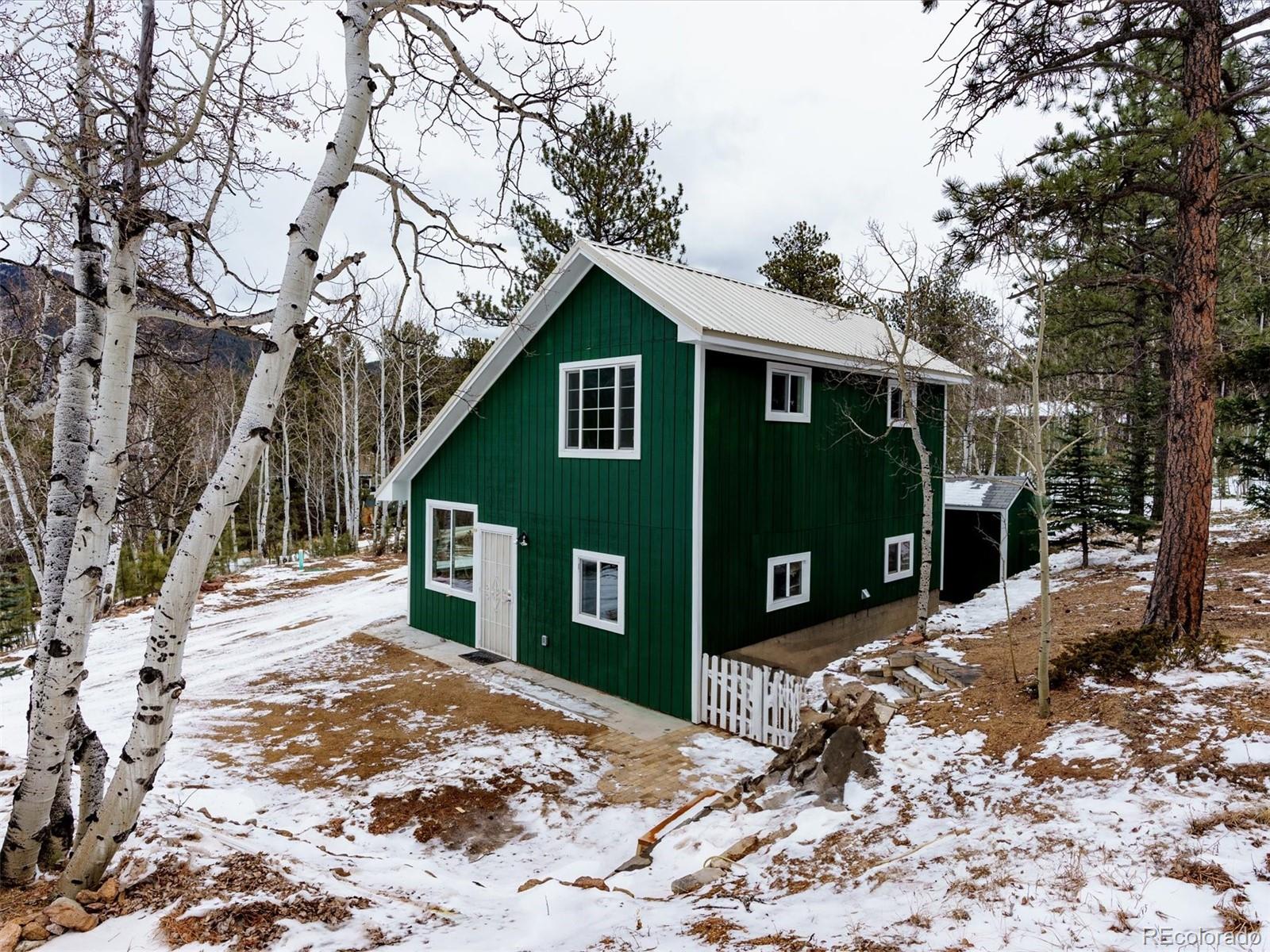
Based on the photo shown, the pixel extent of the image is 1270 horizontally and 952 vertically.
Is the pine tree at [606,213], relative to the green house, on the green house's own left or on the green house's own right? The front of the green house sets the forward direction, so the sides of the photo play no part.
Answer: on the green house's own right

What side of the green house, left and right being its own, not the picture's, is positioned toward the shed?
back

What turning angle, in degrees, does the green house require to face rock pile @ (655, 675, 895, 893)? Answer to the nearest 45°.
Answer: approximately 45° to its left

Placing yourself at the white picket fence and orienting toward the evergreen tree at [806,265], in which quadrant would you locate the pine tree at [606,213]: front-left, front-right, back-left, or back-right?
front-left

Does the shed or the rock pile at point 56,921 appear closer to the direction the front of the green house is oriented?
the rock pile

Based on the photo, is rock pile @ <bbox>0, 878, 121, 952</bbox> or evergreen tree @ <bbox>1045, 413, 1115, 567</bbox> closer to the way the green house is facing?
the rock pile

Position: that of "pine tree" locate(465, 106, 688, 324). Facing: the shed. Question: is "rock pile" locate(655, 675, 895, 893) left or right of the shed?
right

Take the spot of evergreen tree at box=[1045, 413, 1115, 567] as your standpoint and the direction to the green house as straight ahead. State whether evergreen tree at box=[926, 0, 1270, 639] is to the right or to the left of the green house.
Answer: left

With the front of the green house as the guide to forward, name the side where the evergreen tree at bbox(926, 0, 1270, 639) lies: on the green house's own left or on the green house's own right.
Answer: on the green house's own left

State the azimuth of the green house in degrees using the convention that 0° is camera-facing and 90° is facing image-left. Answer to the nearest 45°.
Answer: approximately 45°
